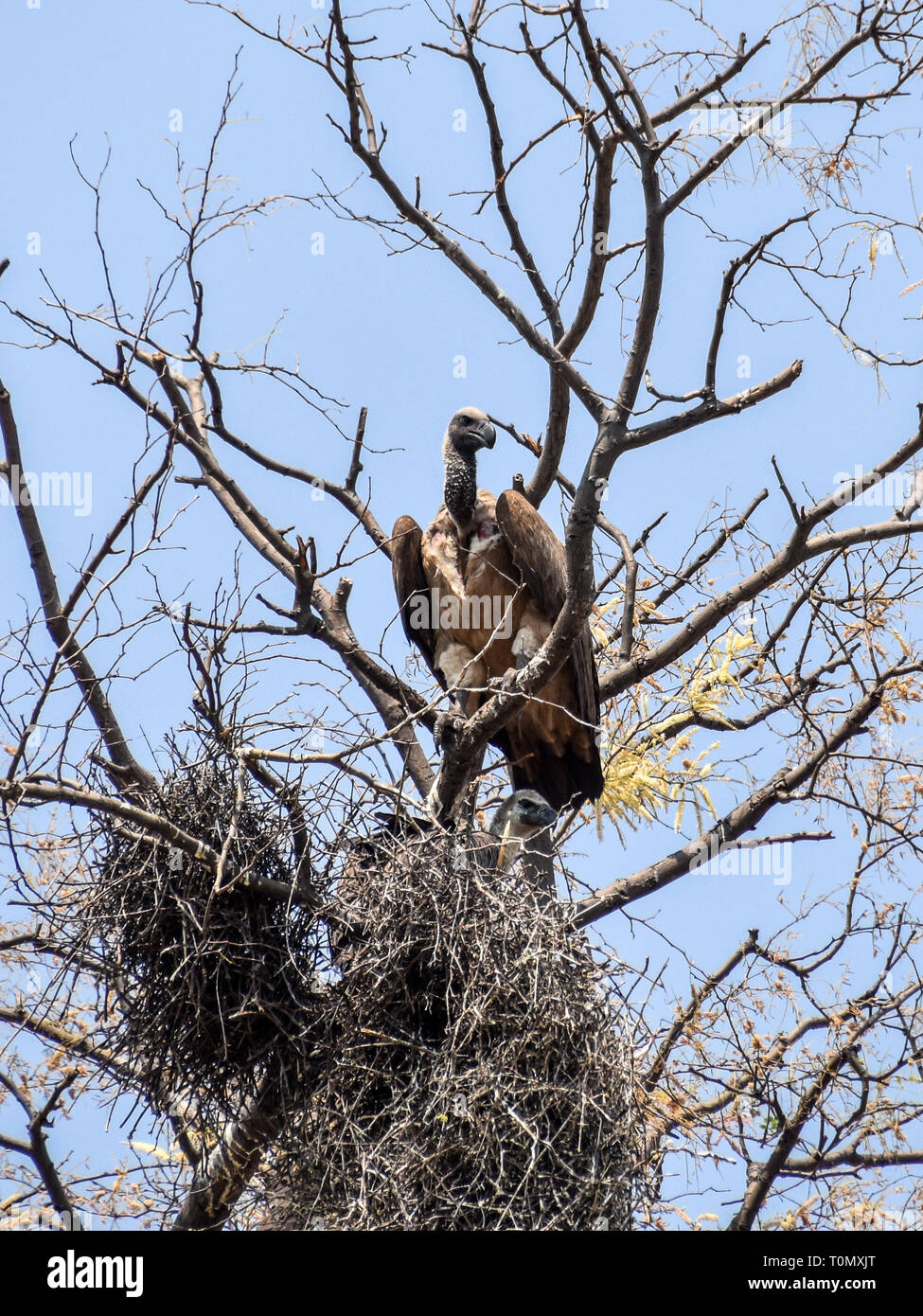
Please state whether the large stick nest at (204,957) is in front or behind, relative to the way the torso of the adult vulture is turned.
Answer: in front

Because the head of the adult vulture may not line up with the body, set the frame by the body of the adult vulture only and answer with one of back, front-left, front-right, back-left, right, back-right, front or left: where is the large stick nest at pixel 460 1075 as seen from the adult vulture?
front-left

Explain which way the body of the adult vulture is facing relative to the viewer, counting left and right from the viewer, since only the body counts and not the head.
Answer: facing the viewer and to the left of the viewer
